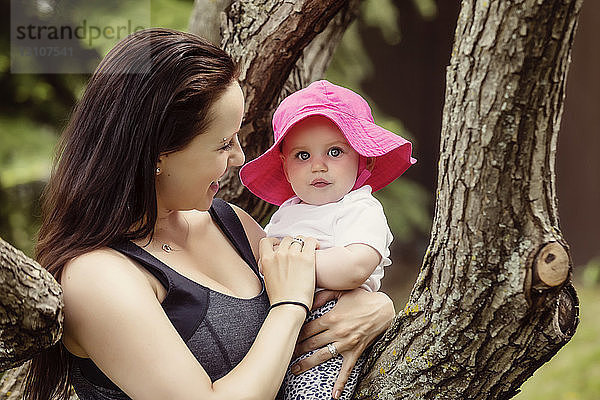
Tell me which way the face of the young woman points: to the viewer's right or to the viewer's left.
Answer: to the viewer's right

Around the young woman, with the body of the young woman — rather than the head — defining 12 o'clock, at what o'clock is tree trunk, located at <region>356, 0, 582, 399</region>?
The tree trunk is roughly at 11 o'clock from the young woman.

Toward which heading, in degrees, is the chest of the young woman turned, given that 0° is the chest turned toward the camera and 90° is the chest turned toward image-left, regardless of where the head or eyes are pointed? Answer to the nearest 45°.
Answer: approximately 315°
